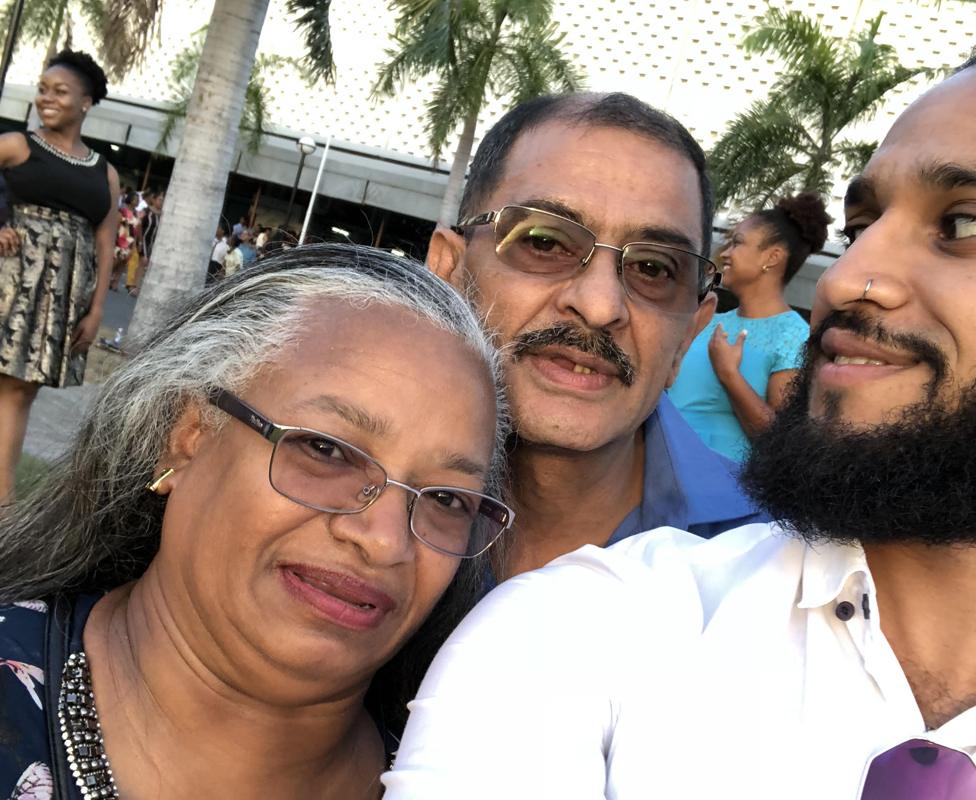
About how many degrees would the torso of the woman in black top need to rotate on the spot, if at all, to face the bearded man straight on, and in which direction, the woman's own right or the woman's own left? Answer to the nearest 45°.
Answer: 0° — they already face them

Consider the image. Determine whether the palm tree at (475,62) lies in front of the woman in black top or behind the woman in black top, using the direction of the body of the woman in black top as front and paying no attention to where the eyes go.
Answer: behind

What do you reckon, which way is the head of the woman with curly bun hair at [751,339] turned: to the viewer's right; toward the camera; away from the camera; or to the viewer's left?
to the viewer's left

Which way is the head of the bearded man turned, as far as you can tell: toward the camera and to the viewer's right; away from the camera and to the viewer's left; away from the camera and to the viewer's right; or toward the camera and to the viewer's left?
toward the camera and to the viewer's left

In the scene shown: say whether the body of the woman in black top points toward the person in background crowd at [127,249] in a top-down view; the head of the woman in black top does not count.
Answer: no

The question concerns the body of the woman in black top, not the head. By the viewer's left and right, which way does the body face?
facing the viewer

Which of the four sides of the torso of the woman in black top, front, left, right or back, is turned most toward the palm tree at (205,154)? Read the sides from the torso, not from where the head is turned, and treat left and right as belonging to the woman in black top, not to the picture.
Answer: back

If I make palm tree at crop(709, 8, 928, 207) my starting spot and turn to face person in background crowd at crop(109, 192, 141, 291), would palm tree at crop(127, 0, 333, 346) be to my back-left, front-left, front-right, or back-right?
front-left

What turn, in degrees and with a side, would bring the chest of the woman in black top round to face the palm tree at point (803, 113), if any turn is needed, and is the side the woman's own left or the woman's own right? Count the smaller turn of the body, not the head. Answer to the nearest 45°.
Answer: approximately 135° to the woman's own left

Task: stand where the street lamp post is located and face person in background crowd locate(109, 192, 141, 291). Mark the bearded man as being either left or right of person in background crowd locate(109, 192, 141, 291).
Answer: left

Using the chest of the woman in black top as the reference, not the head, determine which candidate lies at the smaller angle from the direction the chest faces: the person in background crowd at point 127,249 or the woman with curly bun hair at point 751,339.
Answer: the woman with curly bun hair

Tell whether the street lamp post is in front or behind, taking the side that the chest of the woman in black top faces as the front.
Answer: behind
